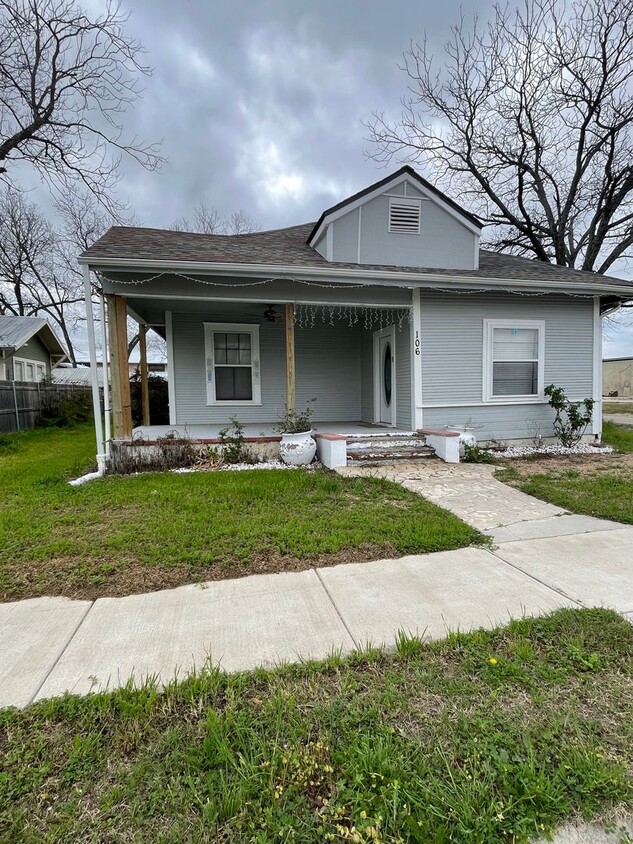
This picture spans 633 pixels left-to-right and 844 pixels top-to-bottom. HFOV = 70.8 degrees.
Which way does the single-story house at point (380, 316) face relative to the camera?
toward the camera

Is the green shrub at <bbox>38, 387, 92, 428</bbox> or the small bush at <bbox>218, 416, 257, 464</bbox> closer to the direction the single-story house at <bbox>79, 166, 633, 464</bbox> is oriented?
the small bush

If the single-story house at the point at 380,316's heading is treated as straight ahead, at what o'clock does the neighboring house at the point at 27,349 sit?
The neighboring house is roughly at 4 o'clock from the single-story house.

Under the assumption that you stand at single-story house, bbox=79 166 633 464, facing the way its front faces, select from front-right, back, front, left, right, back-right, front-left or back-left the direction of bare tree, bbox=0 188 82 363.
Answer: back-right

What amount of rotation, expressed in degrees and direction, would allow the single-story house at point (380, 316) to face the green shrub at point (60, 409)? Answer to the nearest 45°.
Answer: approximately 135° to its right

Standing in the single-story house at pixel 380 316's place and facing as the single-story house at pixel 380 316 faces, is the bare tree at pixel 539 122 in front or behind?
behind

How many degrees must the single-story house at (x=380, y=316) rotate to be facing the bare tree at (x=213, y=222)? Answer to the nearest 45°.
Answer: approximately 135° to its right

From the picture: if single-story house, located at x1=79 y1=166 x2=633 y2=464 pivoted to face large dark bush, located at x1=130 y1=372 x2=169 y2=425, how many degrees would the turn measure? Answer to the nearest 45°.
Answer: approximately 90° to its right

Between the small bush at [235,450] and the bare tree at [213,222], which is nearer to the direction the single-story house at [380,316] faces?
the small bush
